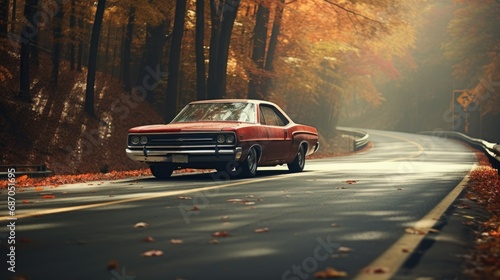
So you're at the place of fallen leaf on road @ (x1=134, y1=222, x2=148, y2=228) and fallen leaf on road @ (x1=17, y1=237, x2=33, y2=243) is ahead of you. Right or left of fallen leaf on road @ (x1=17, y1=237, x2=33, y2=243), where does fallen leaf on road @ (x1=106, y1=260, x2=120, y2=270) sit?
left

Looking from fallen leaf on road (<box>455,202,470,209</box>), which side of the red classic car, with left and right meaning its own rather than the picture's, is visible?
left

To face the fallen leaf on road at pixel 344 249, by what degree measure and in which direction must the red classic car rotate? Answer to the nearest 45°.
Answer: approximately 45° to its left

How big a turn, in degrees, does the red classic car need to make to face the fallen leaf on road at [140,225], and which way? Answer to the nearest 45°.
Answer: approximately 45° to its left

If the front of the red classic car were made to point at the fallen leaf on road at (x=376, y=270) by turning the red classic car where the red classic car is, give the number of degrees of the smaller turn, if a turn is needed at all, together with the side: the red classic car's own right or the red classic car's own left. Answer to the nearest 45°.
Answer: approximately 45° to the red classic car's own left

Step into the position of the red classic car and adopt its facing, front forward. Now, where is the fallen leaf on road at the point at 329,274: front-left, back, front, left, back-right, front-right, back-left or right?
front-left

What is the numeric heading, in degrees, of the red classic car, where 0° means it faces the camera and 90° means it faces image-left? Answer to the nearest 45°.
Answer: approximately 45°

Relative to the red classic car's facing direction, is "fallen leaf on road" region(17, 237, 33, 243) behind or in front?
in front

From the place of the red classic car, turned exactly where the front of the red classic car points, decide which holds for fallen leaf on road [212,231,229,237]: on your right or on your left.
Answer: on your left
